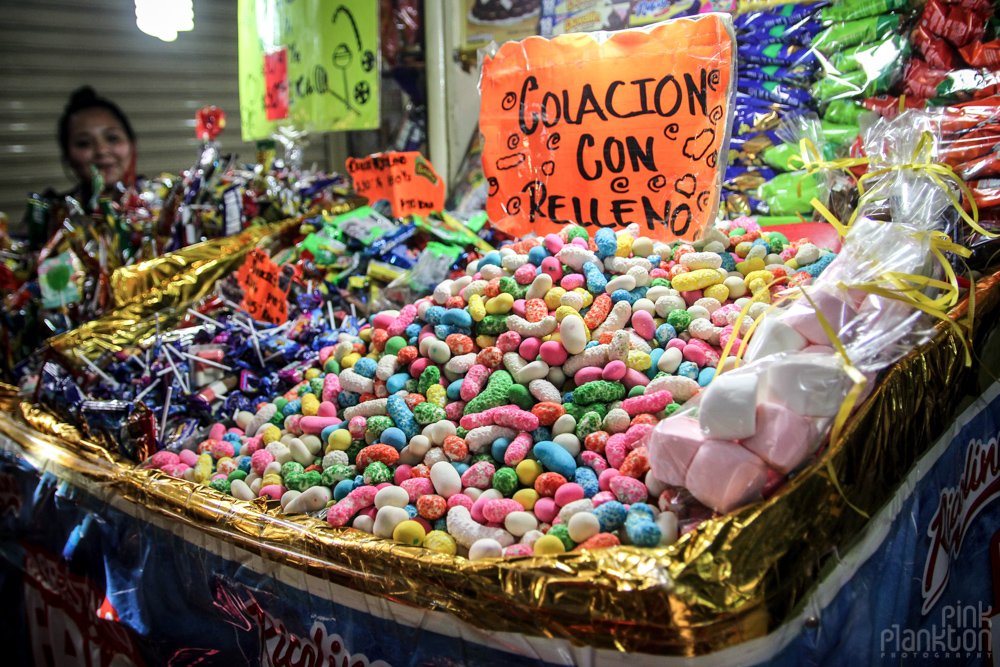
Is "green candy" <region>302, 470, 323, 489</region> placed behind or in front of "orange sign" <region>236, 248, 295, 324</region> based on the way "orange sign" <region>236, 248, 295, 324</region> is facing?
in front

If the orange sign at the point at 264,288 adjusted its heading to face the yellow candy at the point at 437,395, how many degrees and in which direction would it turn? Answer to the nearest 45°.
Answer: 0° — it already faces it

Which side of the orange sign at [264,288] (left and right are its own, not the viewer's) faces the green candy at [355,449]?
front

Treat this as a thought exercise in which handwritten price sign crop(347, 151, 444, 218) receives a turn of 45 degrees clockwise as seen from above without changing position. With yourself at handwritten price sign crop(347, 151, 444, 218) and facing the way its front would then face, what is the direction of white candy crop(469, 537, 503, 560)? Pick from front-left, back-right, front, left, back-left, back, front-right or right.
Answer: front-left

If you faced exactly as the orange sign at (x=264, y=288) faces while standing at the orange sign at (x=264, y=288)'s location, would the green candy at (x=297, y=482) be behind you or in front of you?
in front

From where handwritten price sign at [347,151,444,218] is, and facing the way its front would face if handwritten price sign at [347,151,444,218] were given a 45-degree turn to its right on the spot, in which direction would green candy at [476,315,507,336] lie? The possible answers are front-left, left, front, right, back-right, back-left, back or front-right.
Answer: front-left

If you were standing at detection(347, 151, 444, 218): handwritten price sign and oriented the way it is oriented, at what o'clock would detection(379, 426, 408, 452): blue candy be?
The blue candy is roughly at 12 o'clock from the handwritten price sign.

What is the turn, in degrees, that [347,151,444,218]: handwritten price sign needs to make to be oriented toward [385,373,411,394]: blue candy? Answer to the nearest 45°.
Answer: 0° — it already faces it

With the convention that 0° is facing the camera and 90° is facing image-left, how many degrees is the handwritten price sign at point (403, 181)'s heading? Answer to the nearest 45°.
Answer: approximately 0°

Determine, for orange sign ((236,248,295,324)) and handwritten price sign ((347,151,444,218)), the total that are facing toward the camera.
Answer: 2

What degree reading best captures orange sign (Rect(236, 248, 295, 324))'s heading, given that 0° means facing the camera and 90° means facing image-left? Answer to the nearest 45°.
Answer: approximately 0°

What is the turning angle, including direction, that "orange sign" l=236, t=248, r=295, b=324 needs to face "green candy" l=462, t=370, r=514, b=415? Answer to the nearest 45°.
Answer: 0° — it already faces it

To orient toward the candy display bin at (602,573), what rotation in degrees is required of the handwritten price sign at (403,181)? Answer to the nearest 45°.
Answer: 0° — it already faces it

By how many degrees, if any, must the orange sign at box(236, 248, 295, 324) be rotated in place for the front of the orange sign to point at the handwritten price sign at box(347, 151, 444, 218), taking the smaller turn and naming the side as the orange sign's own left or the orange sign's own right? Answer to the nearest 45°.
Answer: approximately 135° to the orange sign's own left
